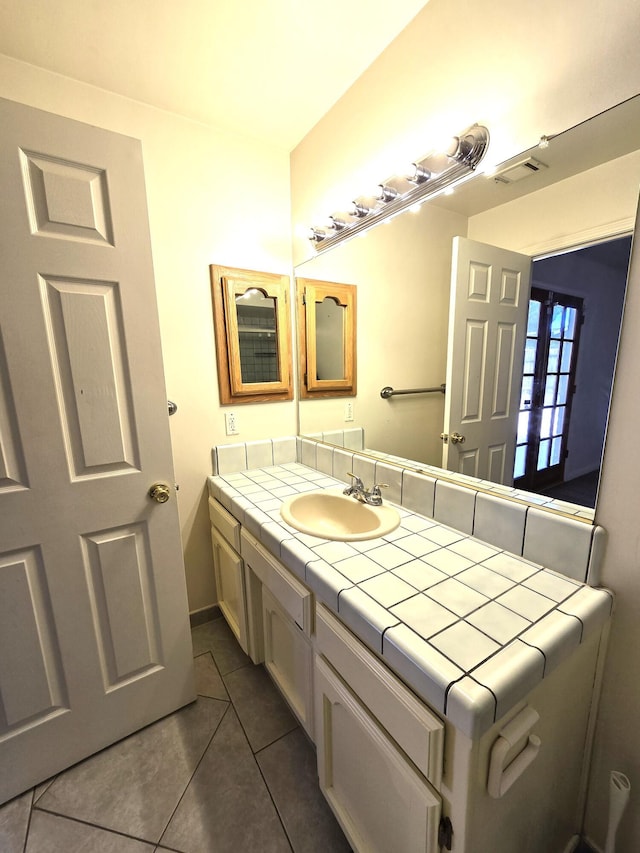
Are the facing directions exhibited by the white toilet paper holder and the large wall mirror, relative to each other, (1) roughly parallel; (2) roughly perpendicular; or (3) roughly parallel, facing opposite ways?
roughly perpendicular

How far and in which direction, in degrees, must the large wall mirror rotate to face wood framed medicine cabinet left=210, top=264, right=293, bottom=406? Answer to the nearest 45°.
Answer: approximately 45° to its right

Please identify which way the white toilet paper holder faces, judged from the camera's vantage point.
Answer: facing the viewer and to the right of the viewer

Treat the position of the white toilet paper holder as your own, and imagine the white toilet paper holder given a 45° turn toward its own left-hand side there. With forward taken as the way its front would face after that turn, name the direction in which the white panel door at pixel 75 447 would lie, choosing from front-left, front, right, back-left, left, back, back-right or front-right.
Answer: back

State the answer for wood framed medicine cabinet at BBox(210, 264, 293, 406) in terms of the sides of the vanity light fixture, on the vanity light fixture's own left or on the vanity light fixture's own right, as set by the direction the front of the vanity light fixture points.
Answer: on the vanity light fixture's own right

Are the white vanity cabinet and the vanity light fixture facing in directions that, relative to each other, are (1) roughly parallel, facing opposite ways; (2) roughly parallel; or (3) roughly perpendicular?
roughly parallel

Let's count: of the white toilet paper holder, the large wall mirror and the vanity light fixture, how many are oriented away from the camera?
0

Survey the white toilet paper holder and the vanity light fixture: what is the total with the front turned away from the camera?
0

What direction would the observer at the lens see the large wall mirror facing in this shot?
facing the viewer and to the left of the viewer

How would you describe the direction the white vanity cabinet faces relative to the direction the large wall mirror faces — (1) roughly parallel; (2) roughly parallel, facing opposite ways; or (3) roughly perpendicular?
roughly parallel
